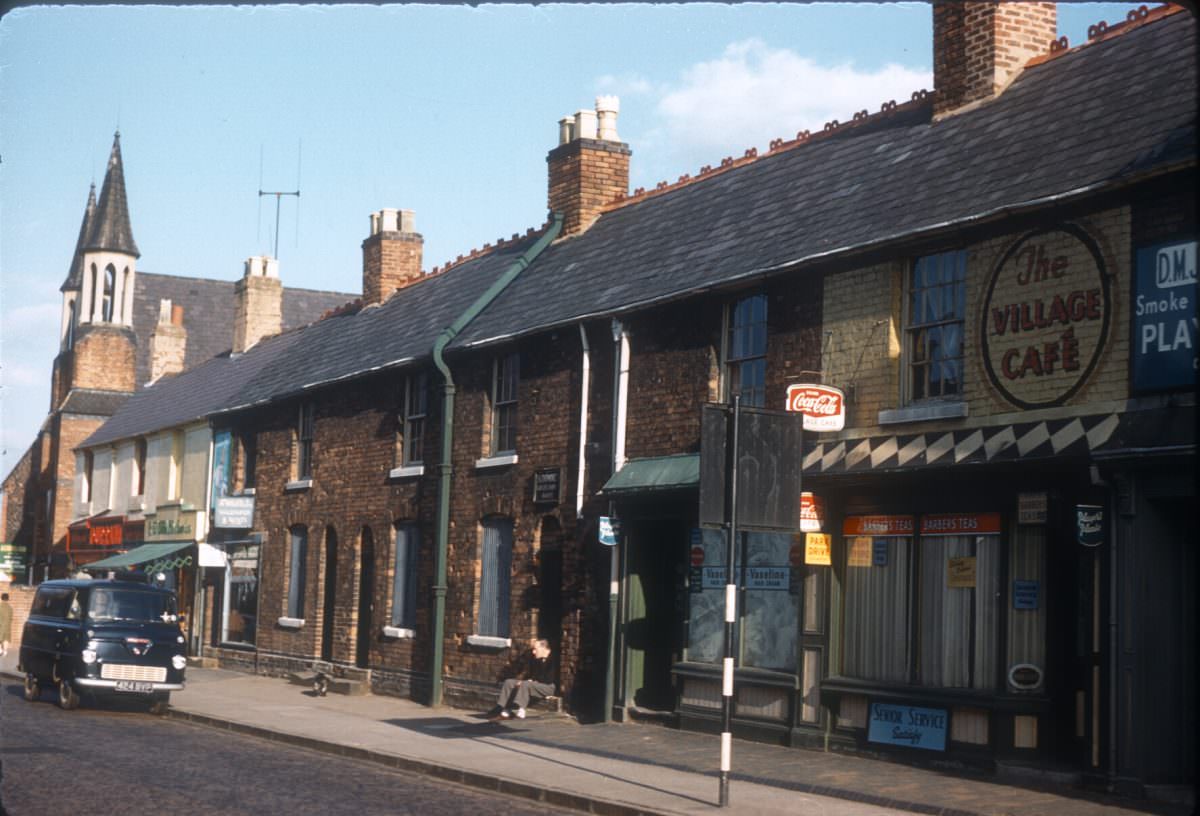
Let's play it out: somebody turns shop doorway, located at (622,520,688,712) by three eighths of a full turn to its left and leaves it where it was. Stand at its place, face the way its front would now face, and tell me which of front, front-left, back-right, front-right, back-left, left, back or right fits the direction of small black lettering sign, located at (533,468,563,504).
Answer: back-left

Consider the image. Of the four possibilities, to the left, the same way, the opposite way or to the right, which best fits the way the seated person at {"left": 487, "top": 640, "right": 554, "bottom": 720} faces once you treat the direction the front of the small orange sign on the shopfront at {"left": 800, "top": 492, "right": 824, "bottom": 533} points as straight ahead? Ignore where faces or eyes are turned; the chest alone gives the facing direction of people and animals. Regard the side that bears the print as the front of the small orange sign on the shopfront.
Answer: the same way

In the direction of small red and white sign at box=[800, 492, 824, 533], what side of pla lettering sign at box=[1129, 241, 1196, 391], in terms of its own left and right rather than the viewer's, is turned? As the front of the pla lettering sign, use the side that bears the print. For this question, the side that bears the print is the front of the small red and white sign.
right

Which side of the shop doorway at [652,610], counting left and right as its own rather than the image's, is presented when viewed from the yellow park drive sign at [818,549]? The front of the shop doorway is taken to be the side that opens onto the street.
left

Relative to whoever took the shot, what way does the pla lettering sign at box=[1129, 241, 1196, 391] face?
facing the viewer and to the left of the viewer

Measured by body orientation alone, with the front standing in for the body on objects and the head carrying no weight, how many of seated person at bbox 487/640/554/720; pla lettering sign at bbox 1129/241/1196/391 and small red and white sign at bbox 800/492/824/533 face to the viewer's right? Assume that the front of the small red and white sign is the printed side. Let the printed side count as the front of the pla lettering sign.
0

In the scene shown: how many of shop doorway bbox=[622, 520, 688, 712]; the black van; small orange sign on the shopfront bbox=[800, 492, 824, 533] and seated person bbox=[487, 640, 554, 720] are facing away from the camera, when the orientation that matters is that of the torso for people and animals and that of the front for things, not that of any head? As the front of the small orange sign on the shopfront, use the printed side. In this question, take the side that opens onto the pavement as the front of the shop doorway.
0

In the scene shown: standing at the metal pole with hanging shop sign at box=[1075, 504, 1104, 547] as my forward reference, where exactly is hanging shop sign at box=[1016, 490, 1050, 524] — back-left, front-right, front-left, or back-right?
front-left

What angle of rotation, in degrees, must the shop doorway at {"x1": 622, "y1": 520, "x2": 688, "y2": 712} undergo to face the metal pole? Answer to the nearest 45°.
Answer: approximately 45° to its left

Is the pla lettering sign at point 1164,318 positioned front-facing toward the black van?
no

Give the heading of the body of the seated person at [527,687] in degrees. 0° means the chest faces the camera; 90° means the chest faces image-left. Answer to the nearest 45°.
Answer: approximately 45°

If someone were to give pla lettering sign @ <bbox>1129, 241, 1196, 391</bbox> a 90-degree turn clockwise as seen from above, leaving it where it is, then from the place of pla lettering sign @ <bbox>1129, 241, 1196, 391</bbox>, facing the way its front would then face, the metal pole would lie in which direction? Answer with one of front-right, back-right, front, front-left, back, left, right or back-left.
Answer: front-left

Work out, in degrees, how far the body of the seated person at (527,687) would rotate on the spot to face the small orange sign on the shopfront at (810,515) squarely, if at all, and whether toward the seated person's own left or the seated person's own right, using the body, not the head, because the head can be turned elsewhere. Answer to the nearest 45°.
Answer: approximately 90° to the seated person's own left

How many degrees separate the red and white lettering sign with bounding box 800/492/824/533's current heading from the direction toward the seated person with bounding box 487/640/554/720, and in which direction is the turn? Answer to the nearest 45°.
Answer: approximately 90° to its right

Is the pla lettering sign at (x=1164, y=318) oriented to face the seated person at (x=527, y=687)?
no

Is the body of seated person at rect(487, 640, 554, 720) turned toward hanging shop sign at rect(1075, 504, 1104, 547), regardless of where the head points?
no

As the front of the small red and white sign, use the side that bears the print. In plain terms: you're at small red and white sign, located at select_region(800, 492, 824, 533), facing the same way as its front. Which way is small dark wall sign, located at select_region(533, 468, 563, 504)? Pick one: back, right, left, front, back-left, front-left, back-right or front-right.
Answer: right

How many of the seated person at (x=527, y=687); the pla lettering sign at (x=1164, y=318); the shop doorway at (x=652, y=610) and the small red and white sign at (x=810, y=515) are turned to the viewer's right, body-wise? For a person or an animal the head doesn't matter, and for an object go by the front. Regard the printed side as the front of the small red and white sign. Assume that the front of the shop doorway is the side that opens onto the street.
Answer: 0

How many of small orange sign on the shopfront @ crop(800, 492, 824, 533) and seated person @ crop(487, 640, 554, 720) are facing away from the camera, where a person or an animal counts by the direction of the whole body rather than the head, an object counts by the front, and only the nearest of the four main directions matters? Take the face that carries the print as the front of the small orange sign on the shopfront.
0

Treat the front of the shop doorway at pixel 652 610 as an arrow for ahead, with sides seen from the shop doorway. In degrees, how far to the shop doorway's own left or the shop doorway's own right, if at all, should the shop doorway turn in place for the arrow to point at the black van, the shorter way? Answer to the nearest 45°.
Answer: approximately 45° to the shop doorway's own right
